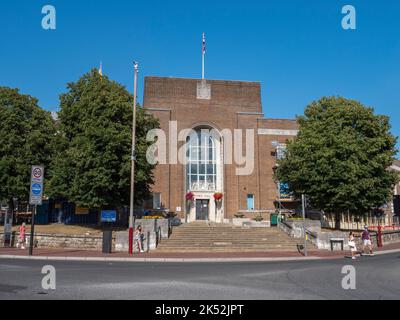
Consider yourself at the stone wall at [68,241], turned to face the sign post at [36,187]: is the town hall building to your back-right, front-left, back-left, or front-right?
back-left

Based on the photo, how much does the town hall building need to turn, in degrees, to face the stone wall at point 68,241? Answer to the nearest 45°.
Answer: approximately 45° to its right

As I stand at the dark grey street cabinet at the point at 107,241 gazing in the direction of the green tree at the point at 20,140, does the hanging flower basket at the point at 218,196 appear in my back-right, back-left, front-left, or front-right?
front-right

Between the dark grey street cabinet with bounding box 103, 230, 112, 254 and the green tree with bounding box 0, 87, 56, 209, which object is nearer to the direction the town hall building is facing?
the dark grey street cabinet

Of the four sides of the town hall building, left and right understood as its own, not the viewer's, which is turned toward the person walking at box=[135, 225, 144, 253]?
front

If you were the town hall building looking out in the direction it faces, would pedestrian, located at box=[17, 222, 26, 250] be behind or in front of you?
in front

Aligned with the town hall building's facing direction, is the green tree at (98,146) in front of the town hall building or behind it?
in front

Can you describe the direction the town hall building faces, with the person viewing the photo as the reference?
facing the viewer

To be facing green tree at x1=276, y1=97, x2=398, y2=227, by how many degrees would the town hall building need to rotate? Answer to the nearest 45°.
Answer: approximately 45° to its left

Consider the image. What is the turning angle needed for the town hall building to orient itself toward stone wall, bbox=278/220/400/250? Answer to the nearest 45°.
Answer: approximately 45° to its left

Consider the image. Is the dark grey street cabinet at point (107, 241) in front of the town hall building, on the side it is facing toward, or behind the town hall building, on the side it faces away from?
in front

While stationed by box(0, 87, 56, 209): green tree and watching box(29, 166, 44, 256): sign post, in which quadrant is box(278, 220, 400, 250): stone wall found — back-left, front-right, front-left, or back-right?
front-left

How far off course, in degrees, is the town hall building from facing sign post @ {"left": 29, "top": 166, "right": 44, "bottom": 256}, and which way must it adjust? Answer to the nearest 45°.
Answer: approximately 45° to its right
